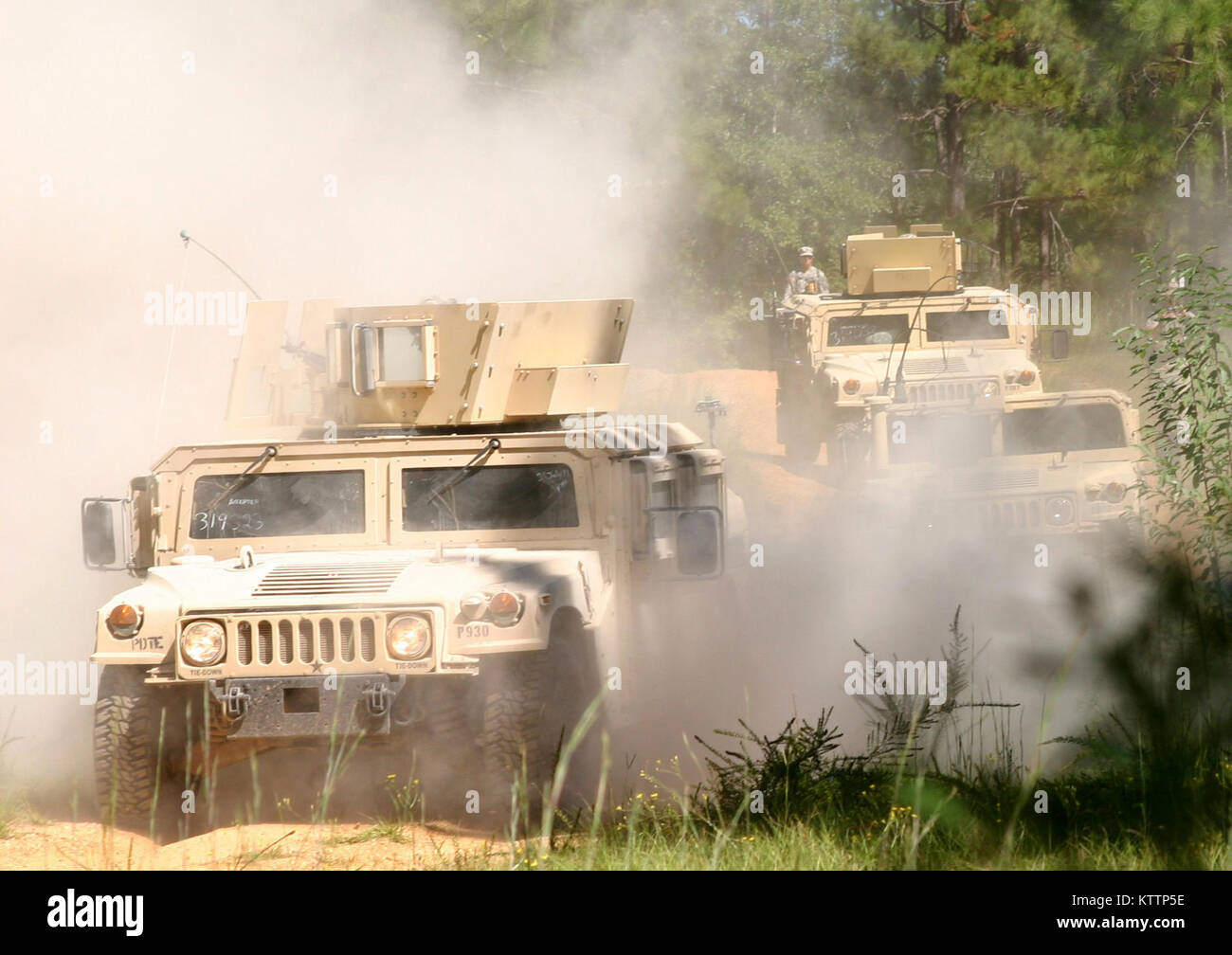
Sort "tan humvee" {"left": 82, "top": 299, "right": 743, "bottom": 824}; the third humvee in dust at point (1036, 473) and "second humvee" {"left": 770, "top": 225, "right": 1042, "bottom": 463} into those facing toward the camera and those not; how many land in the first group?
3

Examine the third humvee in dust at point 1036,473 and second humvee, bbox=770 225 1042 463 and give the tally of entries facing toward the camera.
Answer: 2

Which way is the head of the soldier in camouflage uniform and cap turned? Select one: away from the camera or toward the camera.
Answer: toward the camera

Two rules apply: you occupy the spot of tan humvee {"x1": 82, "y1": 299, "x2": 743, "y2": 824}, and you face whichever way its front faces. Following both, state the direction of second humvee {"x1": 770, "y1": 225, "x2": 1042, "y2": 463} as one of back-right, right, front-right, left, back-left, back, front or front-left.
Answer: back-left

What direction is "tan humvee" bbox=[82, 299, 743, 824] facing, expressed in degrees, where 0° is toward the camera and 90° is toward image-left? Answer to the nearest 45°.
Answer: approximately 0°

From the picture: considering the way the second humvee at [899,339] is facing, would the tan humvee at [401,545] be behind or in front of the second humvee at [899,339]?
in front

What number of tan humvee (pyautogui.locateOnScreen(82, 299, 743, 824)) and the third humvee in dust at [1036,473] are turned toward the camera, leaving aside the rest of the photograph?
2

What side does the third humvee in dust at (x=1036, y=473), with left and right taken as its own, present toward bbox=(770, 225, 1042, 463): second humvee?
back

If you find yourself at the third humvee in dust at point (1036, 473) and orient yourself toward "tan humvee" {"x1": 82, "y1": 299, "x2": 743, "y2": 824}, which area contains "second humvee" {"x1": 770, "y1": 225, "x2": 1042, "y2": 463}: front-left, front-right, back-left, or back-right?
back-right

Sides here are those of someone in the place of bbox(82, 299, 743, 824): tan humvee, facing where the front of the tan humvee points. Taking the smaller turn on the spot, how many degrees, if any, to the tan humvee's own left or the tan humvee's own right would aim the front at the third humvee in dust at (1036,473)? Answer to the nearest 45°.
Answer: approximately 135° to the tan humvee's own left

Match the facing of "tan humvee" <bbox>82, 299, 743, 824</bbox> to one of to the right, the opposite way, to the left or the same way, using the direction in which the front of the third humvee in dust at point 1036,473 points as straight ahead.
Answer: the same way

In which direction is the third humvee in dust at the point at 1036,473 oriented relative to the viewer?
toward the camera

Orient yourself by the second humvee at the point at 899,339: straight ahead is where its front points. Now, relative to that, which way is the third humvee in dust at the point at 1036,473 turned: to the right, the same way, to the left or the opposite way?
the same way

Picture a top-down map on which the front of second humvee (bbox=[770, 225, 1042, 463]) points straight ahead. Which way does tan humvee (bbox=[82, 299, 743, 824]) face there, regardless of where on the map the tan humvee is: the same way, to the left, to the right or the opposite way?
the same way

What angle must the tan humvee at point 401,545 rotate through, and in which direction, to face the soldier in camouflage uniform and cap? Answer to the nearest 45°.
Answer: approximately 135° to its left

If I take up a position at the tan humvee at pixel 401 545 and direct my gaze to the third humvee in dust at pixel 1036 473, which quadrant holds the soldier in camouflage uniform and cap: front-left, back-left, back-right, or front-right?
front-left
